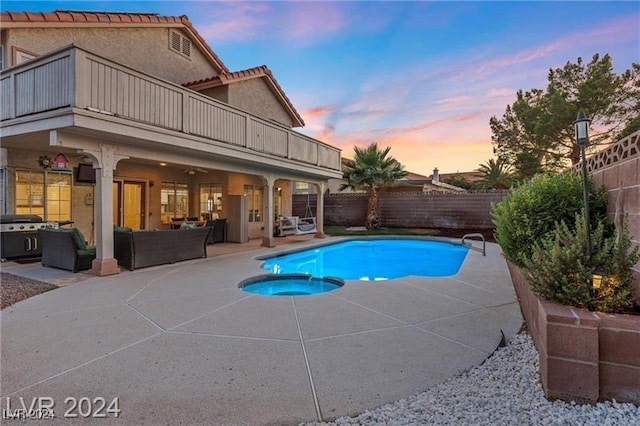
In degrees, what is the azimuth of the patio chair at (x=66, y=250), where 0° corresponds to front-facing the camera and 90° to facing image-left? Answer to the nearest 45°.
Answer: approximately 225°

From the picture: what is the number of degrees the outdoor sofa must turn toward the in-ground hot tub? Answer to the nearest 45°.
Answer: approximately 180°

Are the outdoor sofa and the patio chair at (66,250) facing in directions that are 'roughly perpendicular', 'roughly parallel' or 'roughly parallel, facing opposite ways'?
roughly perpendicular

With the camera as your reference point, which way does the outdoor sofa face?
facing away from the viewer and to the left of the viewer

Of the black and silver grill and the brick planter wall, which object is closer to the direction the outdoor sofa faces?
the black and silver grill

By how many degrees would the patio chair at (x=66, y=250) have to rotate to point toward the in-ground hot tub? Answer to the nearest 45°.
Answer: approximately 90° to its right
